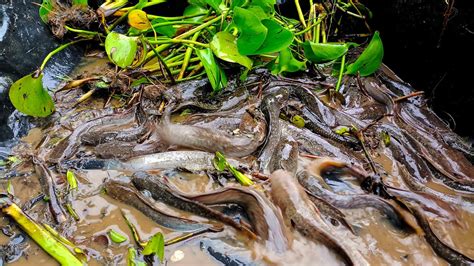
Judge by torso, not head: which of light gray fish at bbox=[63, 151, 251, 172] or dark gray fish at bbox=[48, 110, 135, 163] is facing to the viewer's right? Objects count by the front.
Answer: light gray fish at bbox=[63, 151, 251, 172]

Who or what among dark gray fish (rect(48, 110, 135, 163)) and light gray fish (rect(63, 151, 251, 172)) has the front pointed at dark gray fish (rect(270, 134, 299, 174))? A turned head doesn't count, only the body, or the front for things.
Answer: light gray fish (rect(63, 151, 251, 172))

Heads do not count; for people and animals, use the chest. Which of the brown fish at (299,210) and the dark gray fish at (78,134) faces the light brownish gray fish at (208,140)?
the brown fish at (299,210)

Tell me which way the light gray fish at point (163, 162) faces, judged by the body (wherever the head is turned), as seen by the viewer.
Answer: to the viewer's right

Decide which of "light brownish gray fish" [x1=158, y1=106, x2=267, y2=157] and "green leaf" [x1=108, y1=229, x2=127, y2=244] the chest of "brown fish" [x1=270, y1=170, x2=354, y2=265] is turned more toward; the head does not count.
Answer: the light brownish gray fish

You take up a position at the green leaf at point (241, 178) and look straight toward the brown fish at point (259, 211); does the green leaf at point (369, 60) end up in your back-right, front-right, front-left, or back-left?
back-left

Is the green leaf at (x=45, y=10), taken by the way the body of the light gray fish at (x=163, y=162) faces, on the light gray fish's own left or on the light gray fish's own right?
on the light gray fish's own left

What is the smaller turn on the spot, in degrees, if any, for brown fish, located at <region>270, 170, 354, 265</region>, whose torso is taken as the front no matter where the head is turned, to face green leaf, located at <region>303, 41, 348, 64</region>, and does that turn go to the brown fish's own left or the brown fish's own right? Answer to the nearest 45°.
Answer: approximately 45° to the brown fish's own right

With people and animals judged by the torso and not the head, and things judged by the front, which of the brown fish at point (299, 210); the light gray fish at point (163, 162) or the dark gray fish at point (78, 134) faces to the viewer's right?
the light gray fish at point (163, 162)

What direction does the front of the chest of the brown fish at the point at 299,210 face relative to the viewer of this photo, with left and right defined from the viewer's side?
facing away from the viewer and to the left of the viewer

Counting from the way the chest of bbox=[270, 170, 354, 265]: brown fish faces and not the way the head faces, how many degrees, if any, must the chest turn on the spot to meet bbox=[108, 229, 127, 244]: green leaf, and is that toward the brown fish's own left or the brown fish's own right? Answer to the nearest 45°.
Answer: approximately 90° to the brown fish's own left

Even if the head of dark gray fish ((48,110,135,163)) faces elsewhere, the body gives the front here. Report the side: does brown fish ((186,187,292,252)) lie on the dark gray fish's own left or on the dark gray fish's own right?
on the dark gray fish's own left

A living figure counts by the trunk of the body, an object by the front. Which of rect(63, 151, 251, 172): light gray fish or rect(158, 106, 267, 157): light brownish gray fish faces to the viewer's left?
rect(158, 106, 267, 157): light brownish gray fish
